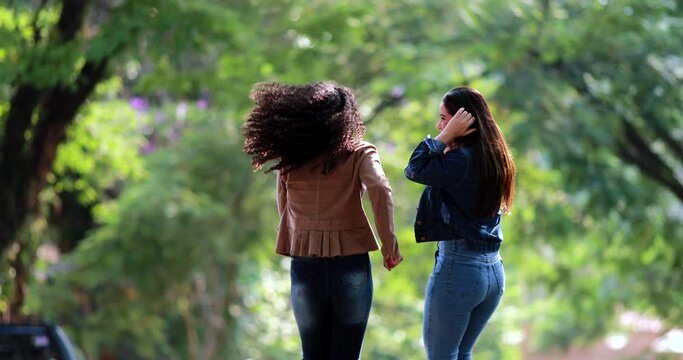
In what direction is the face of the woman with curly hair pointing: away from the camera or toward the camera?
away from the camera

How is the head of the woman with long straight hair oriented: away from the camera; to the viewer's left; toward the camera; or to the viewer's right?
to the viewer's left

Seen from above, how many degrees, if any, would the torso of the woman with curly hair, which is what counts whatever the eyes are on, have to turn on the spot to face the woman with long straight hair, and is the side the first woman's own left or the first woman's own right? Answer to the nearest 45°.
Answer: approximately 90° to the first woman's own right

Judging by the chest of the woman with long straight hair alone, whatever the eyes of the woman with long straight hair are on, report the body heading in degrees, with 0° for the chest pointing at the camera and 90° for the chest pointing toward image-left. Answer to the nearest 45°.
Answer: approximately 135°

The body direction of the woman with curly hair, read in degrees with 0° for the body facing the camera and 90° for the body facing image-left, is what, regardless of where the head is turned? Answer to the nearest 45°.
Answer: approximately 180°

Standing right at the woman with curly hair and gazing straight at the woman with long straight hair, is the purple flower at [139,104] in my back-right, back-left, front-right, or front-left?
back-left
